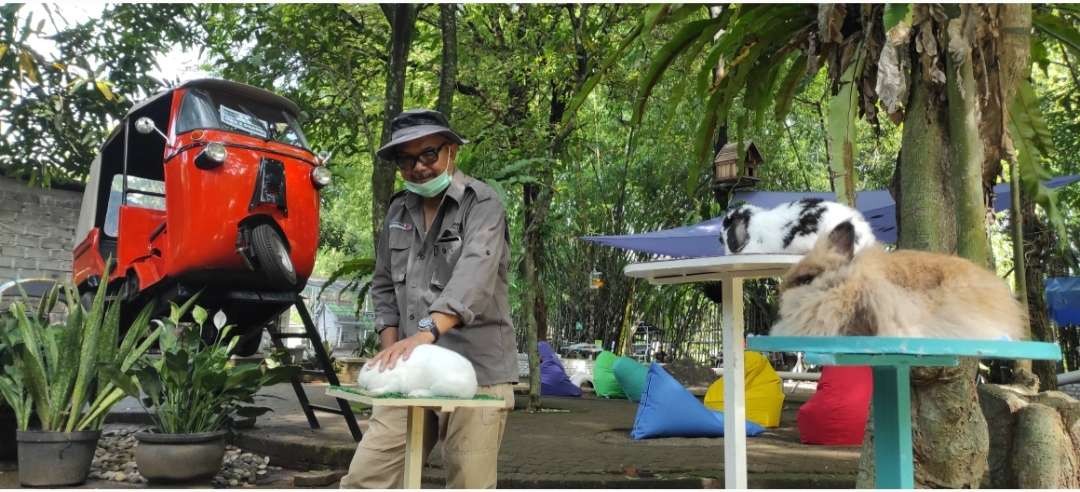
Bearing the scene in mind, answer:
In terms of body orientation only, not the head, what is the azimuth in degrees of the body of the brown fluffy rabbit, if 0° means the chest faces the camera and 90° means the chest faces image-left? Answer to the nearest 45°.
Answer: approximately 90°

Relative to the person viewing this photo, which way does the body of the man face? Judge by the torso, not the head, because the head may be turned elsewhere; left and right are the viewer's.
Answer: facing the viewer and to the left of the viewer

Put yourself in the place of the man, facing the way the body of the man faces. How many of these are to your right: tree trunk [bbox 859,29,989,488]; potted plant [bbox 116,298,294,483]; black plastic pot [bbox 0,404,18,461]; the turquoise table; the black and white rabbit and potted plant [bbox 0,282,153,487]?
3

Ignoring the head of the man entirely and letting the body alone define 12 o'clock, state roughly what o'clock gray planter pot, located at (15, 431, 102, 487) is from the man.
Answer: The gray planter pot is roughly at 3 o'clock from the man.

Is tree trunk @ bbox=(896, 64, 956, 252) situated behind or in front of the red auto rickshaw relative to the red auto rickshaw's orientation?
in front

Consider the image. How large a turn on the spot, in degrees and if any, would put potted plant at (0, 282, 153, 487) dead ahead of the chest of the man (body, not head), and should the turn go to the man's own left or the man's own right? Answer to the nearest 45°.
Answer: approximately 90° to the man's own right

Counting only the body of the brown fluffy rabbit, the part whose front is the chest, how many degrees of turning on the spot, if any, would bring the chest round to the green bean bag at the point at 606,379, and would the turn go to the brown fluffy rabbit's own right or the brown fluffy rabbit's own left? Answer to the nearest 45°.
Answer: approximately 45° to the brown fluffy rabbit's own right

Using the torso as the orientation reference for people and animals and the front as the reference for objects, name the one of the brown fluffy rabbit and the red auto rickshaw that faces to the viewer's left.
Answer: the brown fluffy rabbit
